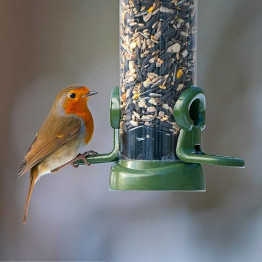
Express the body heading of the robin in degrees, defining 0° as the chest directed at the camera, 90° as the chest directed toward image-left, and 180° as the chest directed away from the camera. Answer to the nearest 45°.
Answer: approximately 270°
